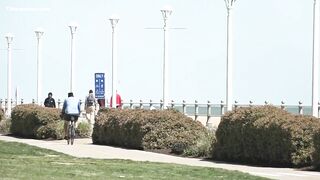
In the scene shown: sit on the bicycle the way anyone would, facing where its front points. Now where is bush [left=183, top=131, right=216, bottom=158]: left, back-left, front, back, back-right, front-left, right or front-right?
back-right

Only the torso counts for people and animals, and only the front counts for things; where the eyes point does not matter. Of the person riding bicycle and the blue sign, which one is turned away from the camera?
the person riding bicycle

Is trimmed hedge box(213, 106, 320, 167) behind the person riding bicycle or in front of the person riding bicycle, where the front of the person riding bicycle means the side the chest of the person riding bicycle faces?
behind

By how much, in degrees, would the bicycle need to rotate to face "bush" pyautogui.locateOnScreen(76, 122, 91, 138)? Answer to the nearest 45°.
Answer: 0° — it already faces it

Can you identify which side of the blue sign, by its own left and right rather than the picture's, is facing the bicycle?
front

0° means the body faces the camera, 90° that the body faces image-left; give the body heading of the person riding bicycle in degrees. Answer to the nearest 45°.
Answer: approximately 180°

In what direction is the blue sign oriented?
toward the camera

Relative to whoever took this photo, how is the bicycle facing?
facing away from the viewer

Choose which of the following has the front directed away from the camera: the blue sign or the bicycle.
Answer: the bicycle

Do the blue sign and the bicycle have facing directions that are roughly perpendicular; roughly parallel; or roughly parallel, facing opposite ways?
roughly parallel, facing opposite ways

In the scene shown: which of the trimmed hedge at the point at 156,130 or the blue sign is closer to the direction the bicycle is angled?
the blue sign
